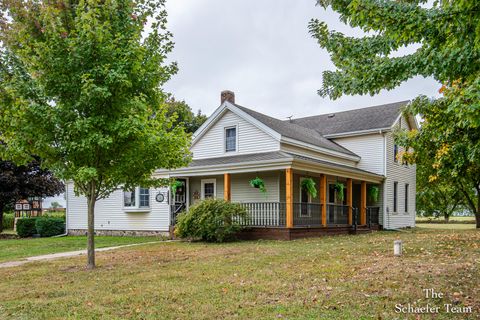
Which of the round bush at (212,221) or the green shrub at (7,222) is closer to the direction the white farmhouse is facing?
the round bush

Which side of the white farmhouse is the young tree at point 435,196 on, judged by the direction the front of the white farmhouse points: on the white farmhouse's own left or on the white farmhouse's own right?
on the white farmhouse's own left

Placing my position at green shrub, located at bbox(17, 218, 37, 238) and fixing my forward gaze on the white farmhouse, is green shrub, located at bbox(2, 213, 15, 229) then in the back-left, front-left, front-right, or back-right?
back-left

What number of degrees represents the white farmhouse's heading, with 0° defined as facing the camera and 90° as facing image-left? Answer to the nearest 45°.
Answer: approximately 315°

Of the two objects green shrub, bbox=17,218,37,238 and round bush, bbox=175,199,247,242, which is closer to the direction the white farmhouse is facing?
the round bush

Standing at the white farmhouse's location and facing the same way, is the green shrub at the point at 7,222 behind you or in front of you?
behind
